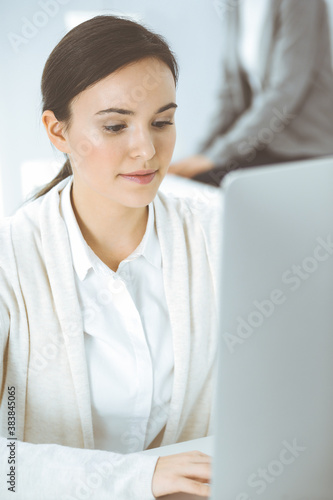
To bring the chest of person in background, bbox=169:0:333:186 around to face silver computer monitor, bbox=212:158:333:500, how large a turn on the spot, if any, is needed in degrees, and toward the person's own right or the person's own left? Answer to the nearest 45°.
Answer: approximately 45° to the person's own left

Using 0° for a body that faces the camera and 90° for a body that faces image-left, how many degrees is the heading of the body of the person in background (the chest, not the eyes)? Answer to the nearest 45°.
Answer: approximately 45°

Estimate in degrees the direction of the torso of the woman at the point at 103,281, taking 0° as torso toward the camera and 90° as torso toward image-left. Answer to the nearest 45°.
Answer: approximately 315°

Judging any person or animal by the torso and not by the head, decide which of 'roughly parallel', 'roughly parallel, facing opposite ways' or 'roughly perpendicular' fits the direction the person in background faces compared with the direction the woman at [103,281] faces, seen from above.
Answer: roughly perpendicular

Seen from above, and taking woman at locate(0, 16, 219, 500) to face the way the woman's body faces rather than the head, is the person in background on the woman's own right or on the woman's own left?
on the woman's own left
